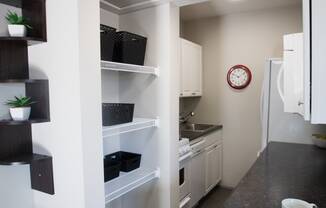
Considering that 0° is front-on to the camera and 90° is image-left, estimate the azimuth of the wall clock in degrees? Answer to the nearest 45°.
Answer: approximately 0°

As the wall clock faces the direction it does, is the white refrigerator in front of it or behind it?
in front

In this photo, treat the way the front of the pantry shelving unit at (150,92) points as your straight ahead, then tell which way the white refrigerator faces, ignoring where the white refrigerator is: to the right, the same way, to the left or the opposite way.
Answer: the opposite way

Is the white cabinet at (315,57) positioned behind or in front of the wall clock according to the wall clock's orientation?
in front

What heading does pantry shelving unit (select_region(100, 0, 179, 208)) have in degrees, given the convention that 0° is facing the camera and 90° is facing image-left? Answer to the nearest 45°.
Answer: approximately 315°

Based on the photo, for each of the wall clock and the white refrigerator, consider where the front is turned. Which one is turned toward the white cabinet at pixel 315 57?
the wall clock

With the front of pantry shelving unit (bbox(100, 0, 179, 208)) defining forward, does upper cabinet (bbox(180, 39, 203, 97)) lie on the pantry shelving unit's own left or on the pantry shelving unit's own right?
on the pantry shelving unit's own left

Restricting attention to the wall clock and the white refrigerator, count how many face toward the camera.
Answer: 1

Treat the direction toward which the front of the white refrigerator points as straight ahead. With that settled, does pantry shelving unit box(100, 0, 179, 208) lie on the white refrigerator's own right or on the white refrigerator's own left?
on the white refrigerator's own left

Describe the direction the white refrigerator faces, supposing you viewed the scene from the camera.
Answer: facing to the left of the viewer

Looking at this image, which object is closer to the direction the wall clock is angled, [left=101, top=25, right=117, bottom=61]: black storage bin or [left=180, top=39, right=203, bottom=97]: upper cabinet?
the black storage bin

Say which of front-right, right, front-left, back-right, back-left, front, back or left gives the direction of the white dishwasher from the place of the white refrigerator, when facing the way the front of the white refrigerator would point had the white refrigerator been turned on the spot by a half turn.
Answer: back
